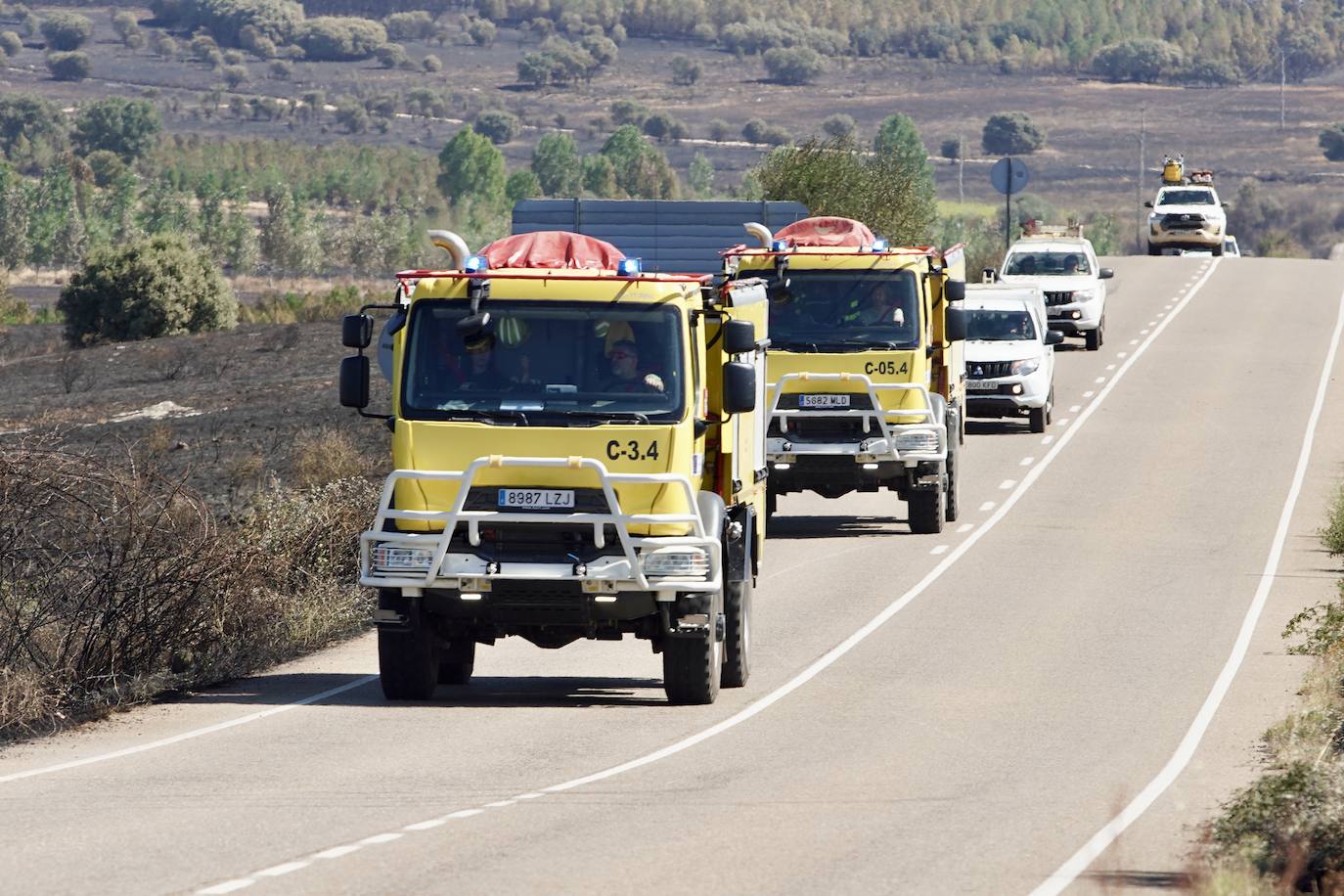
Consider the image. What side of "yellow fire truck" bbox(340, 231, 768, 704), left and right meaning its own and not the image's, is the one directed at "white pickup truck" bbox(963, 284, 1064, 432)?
back

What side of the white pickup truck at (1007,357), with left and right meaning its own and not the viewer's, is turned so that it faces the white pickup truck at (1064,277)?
back

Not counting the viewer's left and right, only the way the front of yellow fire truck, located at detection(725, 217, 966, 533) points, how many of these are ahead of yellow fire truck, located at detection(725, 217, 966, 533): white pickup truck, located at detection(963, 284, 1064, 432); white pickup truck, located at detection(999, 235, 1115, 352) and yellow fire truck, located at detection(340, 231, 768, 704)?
1

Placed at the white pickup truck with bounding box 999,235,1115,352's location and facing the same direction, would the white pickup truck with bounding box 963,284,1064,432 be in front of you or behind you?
in front

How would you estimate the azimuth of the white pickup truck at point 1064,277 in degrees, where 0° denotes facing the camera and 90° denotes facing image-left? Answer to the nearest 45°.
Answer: approximately 0°

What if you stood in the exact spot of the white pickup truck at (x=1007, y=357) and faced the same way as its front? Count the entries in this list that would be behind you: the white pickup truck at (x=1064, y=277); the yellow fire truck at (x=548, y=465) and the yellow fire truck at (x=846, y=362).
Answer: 1

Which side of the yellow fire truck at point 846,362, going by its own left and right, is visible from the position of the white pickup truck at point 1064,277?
back

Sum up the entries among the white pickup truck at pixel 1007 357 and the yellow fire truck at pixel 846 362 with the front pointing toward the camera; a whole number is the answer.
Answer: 2

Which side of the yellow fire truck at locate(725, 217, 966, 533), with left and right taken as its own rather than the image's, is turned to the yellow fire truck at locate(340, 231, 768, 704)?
front

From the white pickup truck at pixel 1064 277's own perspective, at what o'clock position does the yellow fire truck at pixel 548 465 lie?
The yellow fire truck is roughly at 12 o'clock from the white pickup truck.

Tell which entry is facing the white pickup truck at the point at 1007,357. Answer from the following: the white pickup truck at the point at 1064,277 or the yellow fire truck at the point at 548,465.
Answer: the white pickup truck at the point at 1064,277

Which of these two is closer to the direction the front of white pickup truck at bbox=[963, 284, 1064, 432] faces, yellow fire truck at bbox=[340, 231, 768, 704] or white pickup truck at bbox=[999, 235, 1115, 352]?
the yellow fire truck

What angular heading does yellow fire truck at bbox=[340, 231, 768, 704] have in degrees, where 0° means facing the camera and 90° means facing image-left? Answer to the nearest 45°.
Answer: approximately 0°
